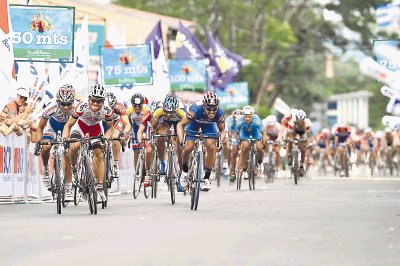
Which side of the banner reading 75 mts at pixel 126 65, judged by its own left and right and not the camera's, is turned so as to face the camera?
front

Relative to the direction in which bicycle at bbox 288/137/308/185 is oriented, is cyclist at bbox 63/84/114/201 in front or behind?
in front

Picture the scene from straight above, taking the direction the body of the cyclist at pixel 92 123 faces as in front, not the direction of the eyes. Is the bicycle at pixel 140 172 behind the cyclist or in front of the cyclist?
behind

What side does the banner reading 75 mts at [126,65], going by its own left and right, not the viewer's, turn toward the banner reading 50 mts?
front

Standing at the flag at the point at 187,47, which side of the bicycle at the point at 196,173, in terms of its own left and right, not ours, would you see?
back

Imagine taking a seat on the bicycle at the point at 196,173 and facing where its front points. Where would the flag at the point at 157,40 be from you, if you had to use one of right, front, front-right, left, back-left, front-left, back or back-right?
back

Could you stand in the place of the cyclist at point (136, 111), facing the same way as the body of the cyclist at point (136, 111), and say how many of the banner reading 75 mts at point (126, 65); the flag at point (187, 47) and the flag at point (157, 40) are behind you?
3

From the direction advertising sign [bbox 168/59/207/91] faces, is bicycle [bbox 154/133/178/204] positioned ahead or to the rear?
ahead

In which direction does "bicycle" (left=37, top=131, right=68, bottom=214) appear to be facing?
toward the camera

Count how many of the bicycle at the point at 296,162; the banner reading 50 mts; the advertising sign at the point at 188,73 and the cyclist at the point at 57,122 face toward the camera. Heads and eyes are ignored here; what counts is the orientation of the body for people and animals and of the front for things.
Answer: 4

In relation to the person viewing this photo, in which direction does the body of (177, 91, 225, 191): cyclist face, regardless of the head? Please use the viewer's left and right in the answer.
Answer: facing the viewer
